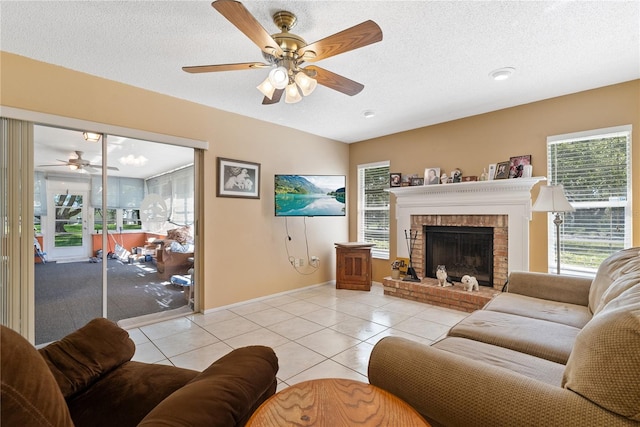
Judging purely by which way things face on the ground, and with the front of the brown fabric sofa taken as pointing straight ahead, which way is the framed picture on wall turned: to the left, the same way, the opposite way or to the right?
the opposite way

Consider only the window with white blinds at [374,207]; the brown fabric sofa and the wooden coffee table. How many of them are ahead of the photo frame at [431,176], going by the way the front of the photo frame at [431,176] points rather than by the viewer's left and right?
2

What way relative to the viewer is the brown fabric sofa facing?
to the viewer's left

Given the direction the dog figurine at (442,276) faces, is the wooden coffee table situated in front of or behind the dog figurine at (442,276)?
in front

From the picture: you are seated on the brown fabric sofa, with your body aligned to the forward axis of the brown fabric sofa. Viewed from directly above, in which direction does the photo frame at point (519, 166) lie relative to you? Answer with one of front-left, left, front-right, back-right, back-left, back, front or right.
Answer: right

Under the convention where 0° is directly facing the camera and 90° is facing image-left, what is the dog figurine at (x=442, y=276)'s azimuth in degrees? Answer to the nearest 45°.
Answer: approximately 45°

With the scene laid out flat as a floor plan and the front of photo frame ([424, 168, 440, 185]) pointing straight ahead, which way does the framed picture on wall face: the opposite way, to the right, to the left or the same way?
to the left

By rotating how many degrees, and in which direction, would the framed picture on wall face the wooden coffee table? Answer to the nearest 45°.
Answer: approximately 45° to its right

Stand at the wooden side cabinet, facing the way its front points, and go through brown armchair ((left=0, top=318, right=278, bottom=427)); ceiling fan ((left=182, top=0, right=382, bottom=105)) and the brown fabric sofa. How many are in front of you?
3

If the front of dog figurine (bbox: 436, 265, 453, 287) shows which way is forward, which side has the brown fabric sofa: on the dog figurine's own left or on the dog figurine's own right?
on the dog figurine's own left

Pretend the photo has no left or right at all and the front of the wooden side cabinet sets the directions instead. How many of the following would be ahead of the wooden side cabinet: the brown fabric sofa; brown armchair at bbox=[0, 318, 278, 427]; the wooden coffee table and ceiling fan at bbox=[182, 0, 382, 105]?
4
